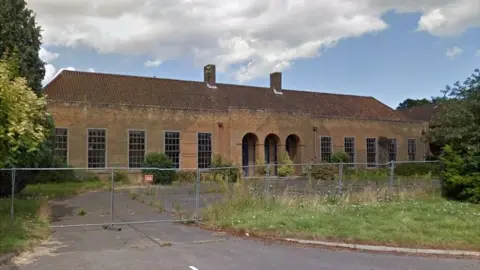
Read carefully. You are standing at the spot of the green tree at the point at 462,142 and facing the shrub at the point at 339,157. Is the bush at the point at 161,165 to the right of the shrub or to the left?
left

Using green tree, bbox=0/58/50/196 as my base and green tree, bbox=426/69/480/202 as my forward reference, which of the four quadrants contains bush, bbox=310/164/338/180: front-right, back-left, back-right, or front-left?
front-left

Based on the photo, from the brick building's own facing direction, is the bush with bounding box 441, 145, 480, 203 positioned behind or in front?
in front

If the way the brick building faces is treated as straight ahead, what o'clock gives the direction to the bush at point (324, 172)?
The bush is roughly at 11 o'clock from the brick building.

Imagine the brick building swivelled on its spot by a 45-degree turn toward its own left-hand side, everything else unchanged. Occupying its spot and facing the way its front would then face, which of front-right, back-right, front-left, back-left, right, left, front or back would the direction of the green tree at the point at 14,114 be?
right

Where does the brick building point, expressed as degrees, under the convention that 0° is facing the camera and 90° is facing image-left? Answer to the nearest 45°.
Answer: approximately 315°

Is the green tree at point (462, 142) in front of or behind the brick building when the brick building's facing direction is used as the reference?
in front

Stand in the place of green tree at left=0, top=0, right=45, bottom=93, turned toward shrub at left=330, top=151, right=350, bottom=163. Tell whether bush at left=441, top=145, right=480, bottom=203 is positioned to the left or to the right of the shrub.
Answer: right

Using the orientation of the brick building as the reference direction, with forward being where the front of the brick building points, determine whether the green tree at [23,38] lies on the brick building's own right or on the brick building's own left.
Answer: on the brick building's own right
